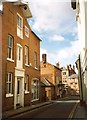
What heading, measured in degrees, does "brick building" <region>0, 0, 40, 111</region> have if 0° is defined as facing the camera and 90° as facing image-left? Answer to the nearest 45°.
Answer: approximately 315°
